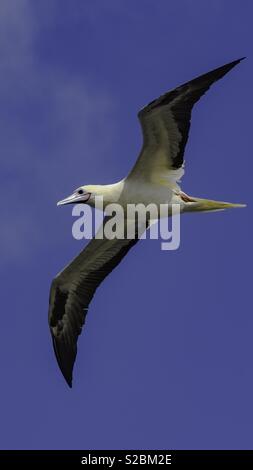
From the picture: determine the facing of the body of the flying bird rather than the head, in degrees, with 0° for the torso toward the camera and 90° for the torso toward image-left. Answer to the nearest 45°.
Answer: approximately 90°
